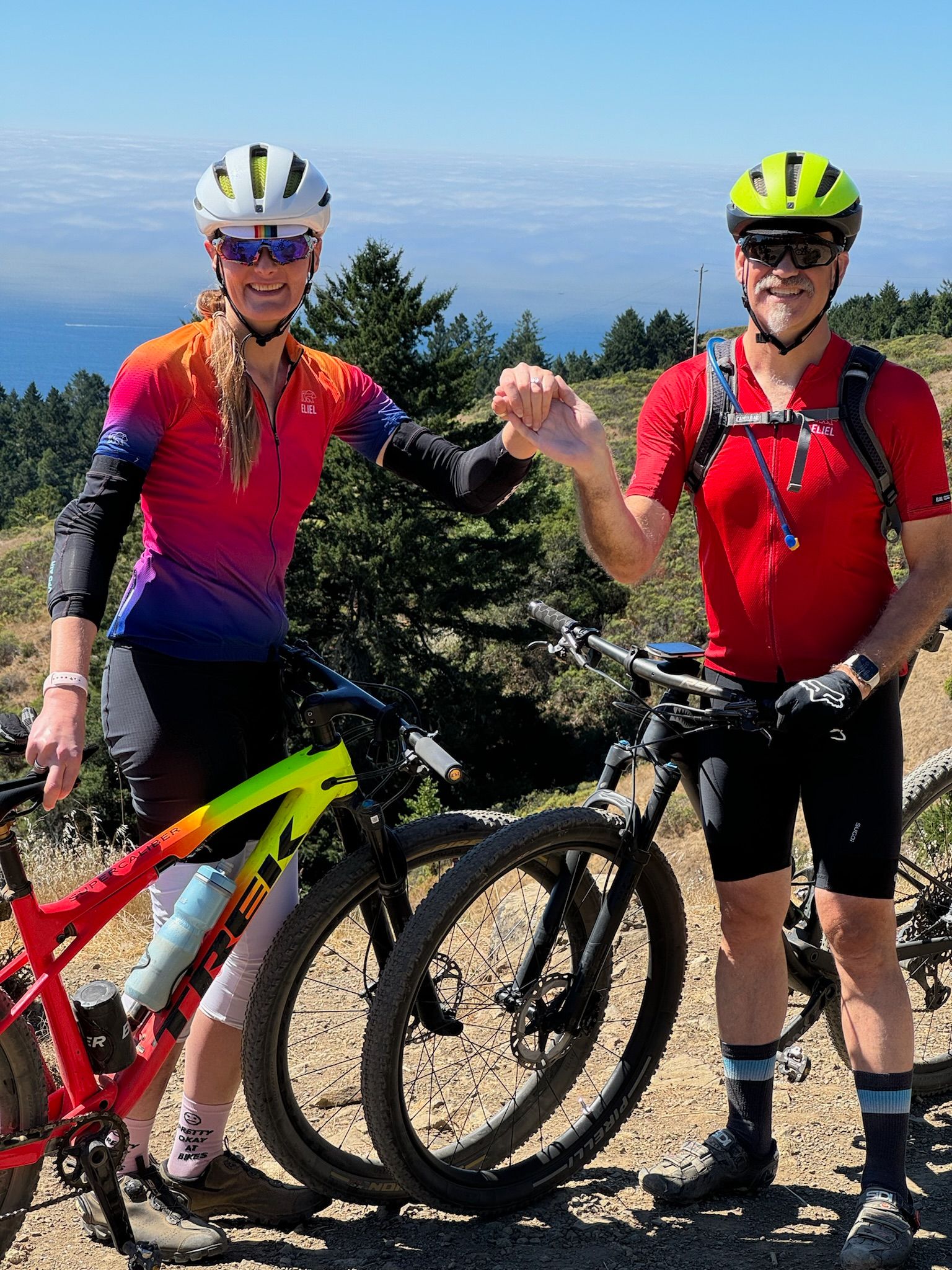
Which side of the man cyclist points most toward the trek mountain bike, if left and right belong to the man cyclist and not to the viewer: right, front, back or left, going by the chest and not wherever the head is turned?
right

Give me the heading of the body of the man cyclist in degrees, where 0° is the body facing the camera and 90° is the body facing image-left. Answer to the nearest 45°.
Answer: approximately 0°
